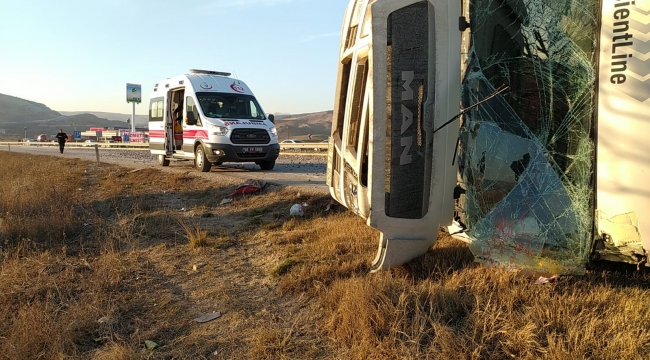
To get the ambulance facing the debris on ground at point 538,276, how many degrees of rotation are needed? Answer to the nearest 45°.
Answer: approximately 45° to its right

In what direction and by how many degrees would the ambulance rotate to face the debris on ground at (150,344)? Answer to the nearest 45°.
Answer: approximately 45° to its right

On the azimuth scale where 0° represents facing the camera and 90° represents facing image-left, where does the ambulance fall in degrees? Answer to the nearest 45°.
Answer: approximately 315°
